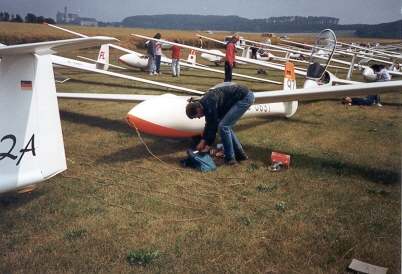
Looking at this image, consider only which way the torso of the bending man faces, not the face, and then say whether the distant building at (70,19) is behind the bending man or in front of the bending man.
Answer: in front

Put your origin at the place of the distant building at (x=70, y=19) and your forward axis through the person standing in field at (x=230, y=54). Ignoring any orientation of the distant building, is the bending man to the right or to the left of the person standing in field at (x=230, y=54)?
right

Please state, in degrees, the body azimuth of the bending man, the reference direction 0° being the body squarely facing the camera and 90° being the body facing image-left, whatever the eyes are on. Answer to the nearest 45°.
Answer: approximately 90°

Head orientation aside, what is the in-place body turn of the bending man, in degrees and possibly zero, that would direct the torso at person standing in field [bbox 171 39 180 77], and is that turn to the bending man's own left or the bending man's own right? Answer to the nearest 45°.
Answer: approximately 90° to the bending man's own right

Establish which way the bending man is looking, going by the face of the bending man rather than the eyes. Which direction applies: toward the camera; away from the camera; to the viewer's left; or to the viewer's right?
to the viewer's left

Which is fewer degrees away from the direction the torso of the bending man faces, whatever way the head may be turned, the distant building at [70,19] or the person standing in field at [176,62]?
the distant building

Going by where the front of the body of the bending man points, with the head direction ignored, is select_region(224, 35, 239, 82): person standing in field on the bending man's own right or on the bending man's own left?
on the bending man's own right
